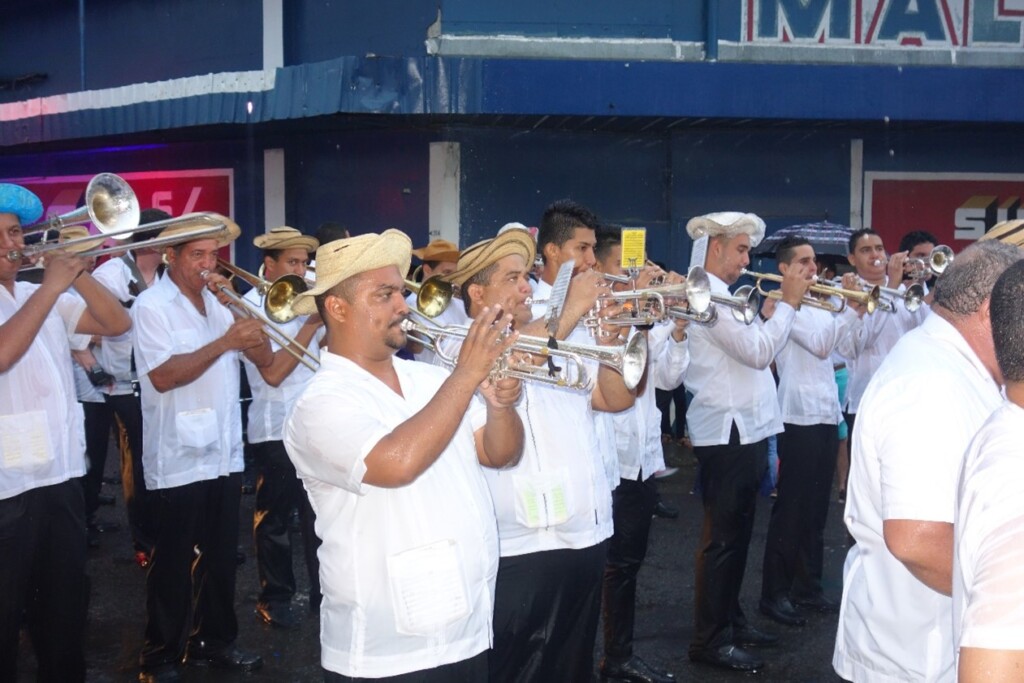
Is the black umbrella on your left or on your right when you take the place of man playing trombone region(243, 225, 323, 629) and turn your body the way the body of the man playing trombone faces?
on your left

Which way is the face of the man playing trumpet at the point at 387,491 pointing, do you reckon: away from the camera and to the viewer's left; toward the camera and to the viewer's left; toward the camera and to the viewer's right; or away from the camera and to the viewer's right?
toward the camera and to the viewer's right

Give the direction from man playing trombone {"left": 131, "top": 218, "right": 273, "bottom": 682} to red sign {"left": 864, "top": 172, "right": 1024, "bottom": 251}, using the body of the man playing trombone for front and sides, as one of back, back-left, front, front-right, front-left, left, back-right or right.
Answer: left

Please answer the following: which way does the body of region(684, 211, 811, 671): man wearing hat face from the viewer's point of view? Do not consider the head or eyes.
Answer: to the viewer's right

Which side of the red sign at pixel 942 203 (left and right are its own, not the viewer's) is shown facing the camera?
front

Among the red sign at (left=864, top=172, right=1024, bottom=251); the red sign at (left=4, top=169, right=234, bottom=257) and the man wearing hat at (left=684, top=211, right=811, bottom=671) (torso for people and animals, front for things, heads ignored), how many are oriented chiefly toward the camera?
2

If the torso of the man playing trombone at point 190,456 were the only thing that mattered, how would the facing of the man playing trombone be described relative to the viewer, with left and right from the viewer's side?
facing the viewer and to the right of the viewer

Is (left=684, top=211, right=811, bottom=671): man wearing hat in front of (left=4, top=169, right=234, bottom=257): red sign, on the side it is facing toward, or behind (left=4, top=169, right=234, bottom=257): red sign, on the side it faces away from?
in front

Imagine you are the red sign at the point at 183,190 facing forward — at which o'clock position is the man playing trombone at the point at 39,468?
The man playing trombone is roughly at 12 o'clock from the red sign.
